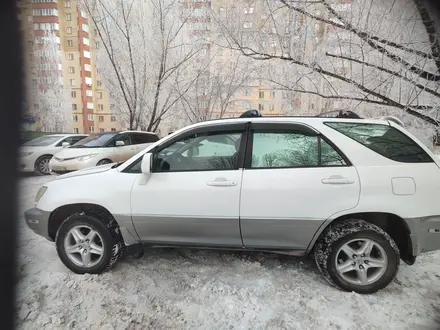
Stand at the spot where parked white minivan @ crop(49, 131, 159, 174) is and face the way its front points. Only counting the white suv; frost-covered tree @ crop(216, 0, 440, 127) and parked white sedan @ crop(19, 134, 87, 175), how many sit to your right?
1

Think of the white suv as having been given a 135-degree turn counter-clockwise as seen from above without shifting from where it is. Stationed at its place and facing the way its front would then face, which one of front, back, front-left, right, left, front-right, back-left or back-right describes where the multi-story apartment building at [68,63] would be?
back

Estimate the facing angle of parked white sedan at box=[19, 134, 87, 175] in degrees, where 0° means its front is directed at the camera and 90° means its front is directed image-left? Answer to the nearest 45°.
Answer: approximately 45°

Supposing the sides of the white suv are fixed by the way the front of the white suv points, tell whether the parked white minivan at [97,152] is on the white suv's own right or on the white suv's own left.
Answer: on the white suv's own right

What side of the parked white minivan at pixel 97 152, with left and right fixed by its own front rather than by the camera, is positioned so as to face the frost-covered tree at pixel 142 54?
back

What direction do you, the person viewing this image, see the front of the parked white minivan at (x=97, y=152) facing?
facing the viewer and to the left of the viewer

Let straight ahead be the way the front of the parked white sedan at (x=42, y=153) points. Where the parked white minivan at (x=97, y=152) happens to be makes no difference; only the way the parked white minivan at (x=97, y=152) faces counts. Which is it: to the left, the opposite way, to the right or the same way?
the same way

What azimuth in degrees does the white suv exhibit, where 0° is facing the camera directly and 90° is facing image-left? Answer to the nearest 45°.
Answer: approximately 90°

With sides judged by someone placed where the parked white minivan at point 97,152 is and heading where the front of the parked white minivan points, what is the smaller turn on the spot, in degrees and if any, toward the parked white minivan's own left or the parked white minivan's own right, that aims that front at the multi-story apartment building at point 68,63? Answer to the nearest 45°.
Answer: approximately 135° to the parked white minivan's own right

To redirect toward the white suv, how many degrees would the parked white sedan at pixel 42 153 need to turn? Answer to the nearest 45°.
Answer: approximately 45° to its left

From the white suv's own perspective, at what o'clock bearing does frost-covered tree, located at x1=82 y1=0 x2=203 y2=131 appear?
The frost-covered tree is roughly at 2 o'clock from the white suv.

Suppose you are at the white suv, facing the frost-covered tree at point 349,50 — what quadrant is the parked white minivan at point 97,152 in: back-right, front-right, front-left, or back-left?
front-left

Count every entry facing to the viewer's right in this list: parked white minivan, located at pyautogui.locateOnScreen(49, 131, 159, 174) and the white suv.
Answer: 0

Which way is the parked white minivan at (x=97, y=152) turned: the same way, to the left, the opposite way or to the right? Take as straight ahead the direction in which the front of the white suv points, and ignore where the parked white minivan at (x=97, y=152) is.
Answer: to the left

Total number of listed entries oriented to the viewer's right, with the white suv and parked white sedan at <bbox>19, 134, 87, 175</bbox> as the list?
0
